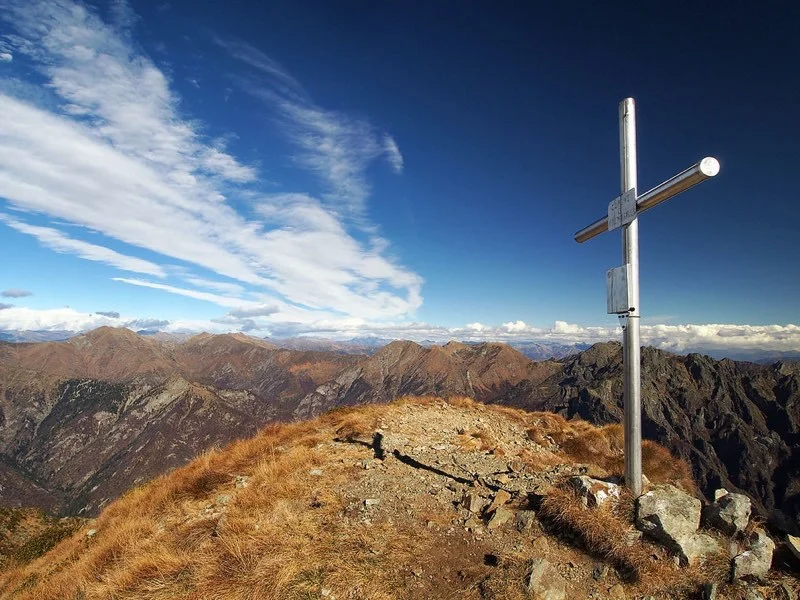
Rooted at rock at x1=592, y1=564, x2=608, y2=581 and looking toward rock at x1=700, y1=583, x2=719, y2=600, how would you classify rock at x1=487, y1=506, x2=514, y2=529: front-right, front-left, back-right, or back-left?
back-left

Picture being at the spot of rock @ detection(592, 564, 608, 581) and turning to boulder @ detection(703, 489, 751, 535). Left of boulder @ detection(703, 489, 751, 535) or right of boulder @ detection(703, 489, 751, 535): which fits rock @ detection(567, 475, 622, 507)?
left

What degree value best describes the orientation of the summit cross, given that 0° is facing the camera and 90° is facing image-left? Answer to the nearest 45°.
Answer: approximately 45°
